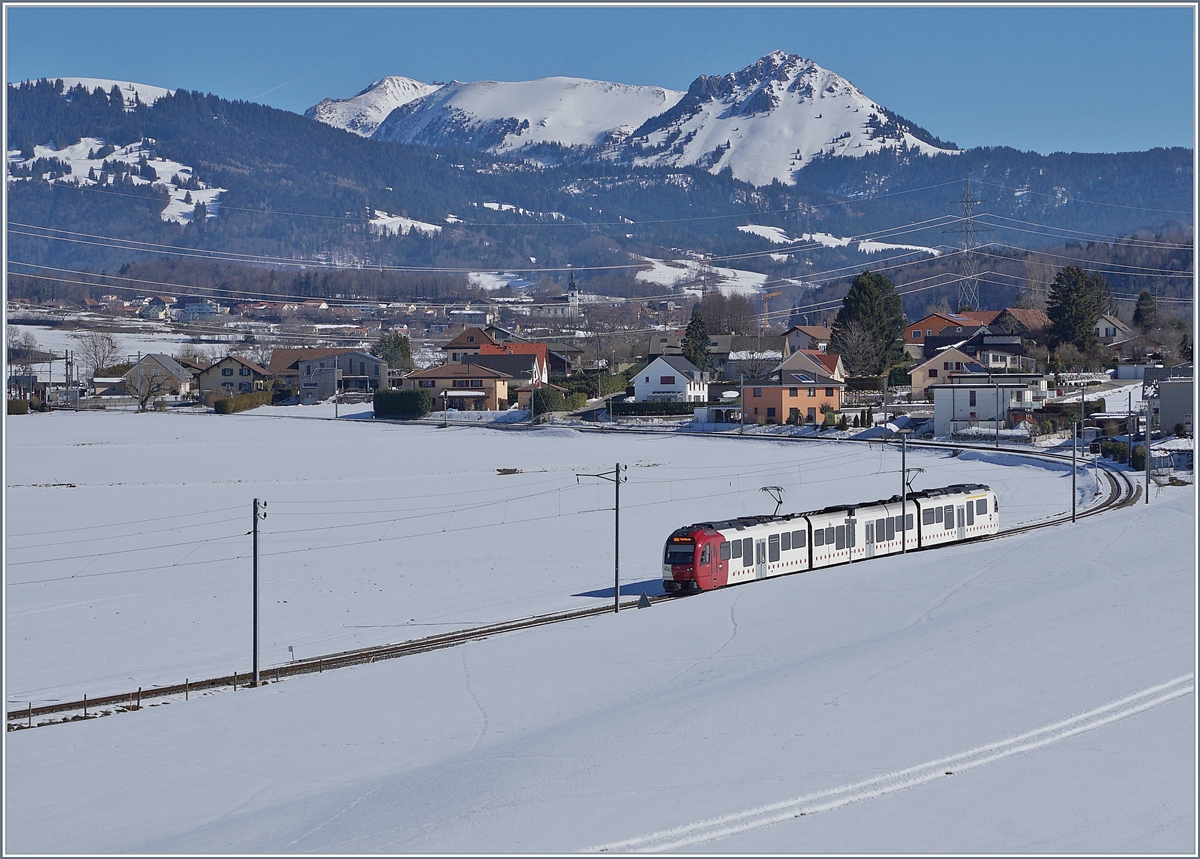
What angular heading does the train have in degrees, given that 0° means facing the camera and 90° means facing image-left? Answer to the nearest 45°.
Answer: approximately 45°
